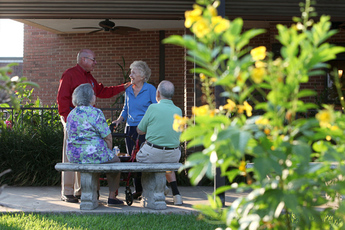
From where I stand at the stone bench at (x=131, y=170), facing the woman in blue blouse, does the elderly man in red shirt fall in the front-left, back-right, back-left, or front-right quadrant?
front-left

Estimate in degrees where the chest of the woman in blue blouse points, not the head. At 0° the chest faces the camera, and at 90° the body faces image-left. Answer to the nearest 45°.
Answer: approximately 45°

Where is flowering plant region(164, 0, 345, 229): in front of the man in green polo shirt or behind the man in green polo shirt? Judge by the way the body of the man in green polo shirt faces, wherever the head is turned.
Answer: behind

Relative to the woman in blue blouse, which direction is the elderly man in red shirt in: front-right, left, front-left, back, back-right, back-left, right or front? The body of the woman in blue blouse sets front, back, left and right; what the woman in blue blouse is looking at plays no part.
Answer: front-right

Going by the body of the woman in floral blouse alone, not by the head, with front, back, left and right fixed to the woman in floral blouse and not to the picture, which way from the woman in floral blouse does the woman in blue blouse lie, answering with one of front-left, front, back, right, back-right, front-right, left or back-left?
front

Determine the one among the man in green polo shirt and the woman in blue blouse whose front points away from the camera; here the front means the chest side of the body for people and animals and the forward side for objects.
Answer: the man in green polo shirt

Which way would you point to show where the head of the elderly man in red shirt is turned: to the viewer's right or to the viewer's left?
to the viewer's right

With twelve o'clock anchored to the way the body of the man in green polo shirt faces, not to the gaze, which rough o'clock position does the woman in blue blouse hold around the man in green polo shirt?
The woman in blue blouse is roughly at 11 o'clock from the man in green polo shirt.

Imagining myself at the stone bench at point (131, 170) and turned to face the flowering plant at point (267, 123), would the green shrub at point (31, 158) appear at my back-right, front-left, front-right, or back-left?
back-right

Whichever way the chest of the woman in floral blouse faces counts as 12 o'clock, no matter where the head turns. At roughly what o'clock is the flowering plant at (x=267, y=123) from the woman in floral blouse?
The flowering plant is roughly at 4 o'clock from the woman in floral blouse.

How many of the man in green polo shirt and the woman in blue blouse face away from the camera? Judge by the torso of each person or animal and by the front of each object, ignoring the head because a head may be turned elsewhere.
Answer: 1

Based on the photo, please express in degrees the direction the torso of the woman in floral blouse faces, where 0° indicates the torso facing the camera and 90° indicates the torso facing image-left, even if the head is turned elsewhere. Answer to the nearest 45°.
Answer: approximately 225°

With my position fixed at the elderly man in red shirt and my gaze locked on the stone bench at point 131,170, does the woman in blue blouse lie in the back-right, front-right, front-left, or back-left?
front-left

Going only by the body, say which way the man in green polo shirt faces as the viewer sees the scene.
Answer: away from the camera

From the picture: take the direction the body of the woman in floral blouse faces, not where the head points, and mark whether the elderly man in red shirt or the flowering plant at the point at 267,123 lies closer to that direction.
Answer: the elderly man in red shirt

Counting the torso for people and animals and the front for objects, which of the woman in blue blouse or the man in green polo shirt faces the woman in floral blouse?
the woman in blue blouse
